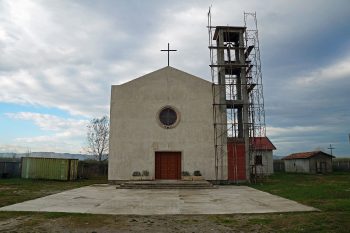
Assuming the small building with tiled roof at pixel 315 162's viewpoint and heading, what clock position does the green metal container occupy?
The green metal container is roughly at 3 o'clock from the small building with tiled roof.

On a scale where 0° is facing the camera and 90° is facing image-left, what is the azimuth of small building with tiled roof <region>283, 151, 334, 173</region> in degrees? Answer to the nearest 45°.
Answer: approximately 315°

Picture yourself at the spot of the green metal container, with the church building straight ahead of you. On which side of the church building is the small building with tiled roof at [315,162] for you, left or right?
left

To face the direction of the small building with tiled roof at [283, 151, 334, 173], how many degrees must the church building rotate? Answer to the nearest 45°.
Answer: approximately 135° to its left

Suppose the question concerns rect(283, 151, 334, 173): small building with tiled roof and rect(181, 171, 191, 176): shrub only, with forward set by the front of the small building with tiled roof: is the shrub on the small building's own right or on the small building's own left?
on the small building's own right

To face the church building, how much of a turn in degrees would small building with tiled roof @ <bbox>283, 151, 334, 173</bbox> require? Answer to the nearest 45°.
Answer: approximately 90° to its right

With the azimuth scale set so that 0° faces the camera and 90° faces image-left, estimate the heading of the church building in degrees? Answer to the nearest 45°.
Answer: approximately 0°

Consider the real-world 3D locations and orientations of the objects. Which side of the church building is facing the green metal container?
right
